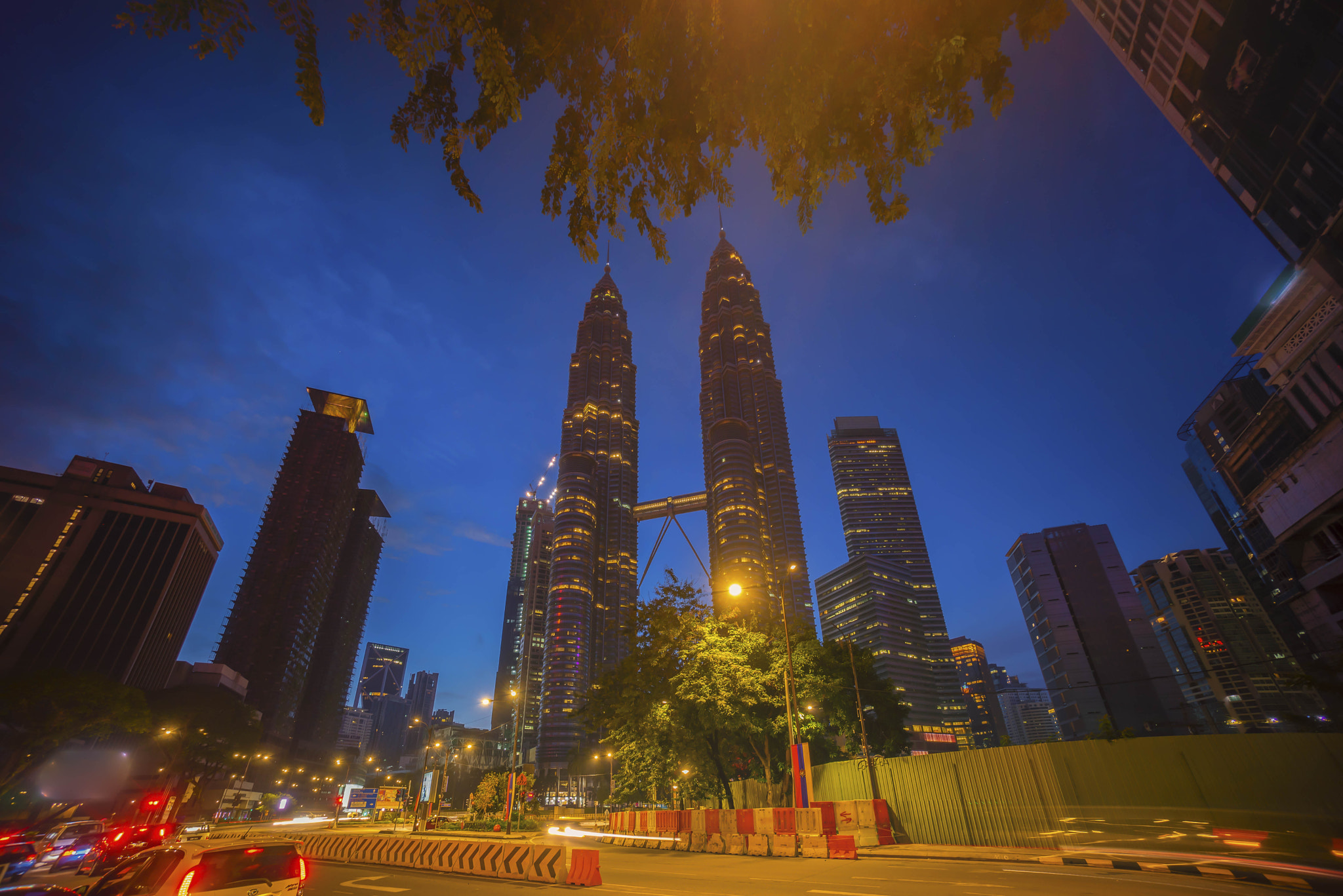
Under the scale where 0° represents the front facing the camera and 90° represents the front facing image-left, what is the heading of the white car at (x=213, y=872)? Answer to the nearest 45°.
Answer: approximately 135°

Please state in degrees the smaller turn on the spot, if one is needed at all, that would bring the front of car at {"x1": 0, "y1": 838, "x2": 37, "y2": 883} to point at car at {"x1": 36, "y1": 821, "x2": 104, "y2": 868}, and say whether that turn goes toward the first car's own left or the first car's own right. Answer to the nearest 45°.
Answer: approximately 45° to the first car's own right

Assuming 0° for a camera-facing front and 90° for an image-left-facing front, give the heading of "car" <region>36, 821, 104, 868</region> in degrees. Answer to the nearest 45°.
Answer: approximately 135°

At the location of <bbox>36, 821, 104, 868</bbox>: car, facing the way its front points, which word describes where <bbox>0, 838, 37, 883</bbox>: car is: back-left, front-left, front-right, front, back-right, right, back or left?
back-left

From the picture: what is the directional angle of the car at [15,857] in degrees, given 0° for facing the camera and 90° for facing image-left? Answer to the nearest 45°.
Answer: approximately 135°

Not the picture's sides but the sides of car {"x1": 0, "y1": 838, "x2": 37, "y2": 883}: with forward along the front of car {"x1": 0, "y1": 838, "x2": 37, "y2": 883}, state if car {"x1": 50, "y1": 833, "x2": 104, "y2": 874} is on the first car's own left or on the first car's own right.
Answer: on the first car's own right

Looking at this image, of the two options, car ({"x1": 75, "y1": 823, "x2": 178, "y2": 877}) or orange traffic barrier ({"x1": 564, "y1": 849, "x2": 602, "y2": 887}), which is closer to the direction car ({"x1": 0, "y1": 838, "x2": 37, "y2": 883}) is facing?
the car

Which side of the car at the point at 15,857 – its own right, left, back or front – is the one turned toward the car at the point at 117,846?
right
